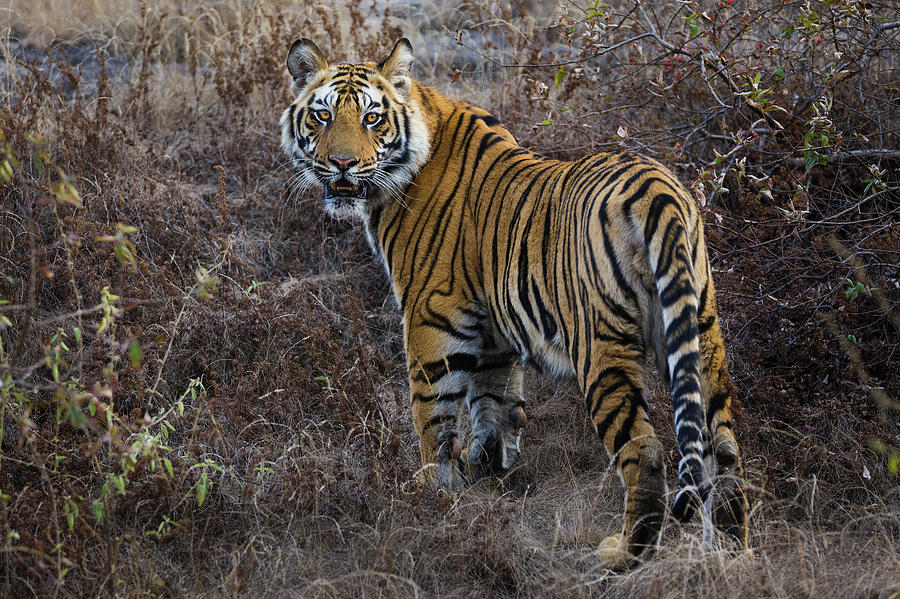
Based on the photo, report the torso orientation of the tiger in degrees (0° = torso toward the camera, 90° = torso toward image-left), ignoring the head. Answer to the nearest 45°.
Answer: approximately 135°
